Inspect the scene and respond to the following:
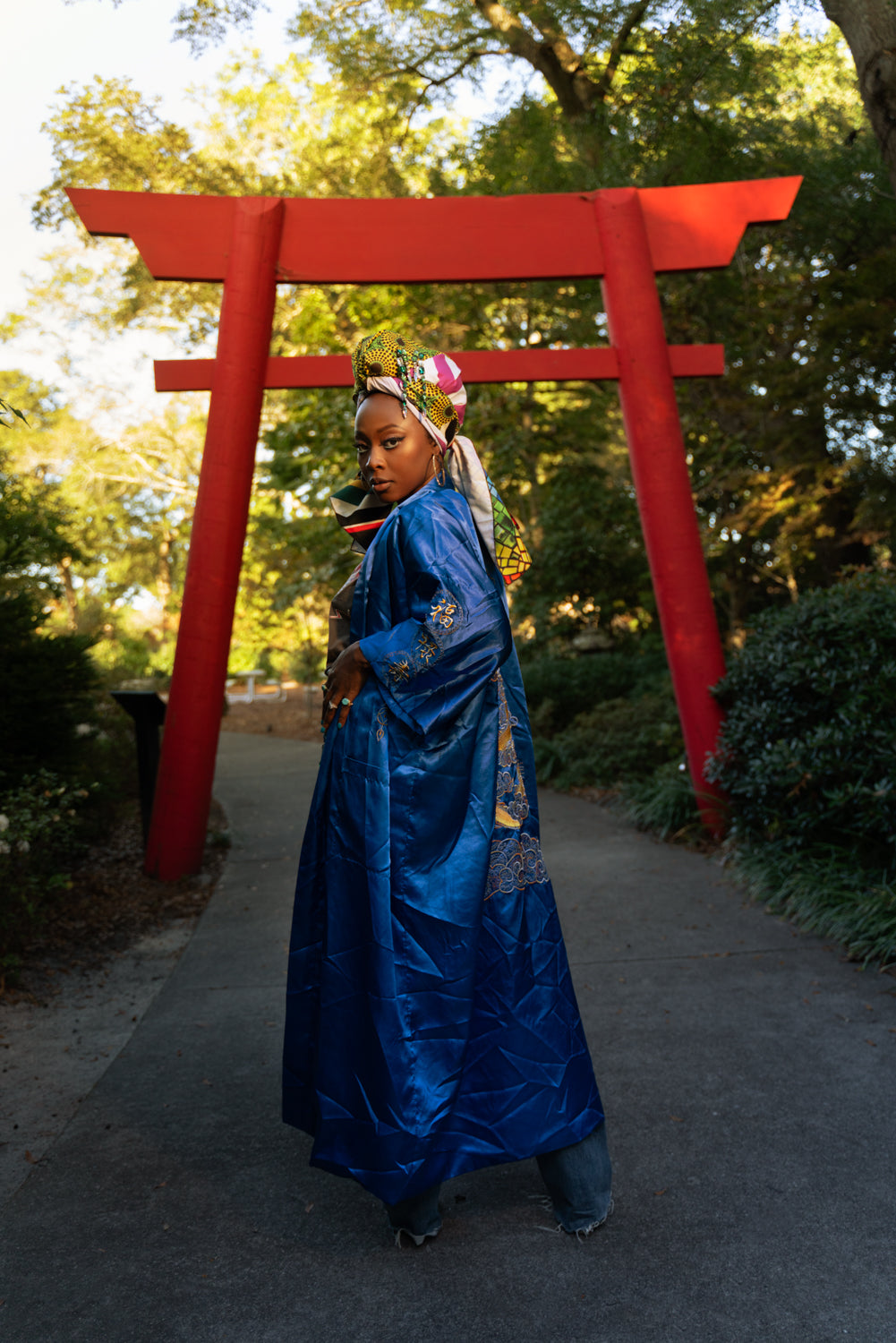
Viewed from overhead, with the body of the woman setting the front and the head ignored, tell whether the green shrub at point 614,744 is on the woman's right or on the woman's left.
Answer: on the woman's right

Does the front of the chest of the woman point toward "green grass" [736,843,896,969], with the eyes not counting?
no

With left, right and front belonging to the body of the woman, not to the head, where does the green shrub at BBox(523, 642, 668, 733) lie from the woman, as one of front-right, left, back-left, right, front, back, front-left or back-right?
right

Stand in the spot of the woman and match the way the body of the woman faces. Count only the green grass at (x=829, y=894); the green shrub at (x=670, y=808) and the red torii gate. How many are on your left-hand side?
0

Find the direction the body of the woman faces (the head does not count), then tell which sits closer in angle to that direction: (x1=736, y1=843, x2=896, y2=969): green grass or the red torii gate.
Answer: the red torii gate

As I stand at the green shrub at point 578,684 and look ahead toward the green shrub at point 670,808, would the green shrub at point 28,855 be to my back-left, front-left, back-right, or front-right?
front-right

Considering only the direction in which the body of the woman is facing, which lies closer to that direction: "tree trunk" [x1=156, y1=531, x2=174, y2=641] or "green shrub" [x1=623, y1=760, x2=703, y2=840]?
the tree trunk
